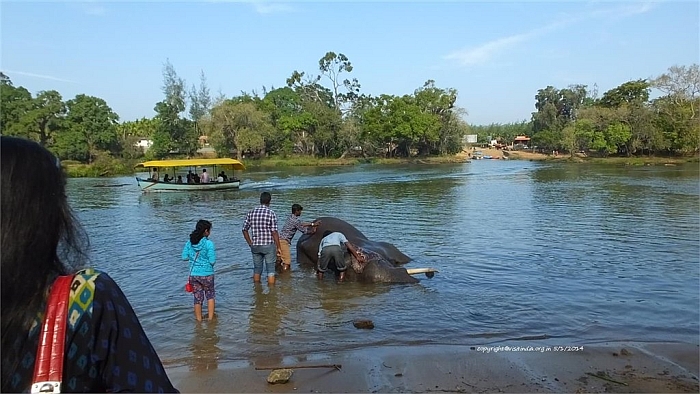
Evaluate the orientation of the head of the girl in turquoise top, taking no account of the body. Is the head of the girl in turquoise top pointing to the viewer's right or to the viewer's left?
to the viewer's right

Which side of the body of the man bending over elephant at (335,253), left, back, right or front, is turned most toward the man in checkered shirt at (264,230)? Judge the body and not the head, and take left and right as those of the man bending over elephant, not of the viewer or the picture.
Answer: left

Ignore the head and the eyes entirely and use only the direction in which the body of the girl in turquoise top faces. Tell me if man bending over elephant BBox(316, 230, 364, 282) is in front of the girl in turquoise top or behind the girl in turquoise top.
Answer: in front

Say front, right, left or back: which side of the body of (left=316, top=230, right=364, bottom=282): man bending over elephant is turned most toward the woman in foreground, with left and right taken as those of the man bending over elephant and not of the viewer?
back

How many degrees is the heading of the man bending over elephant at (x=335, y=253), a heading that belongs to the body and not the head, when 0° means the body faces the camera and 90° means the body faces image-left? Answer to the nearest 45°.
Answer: approximately 180°

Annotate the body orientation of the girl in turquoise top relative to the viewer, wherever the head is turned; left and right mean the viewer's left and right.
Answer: facing away from the viewer and to the right of the viewer

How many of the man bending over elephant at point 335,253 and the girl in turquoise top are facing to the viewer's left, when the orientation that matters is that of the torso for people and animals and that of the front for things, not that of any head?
0

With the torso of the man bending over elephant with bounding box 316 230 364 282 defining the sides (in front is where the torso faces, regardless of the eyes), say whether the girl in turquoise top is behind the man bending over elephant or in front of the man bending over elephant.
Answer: behind

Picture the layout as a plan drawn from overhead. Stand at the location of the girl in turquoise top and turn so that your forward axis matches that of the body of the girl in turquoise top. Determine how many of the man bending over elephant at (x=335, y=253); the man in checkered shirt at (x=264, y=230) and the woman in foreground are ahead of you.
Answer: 2

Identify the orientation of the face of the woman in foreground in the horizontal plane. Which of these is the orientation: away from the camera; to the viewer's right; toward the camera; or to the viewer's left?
away from the camera
